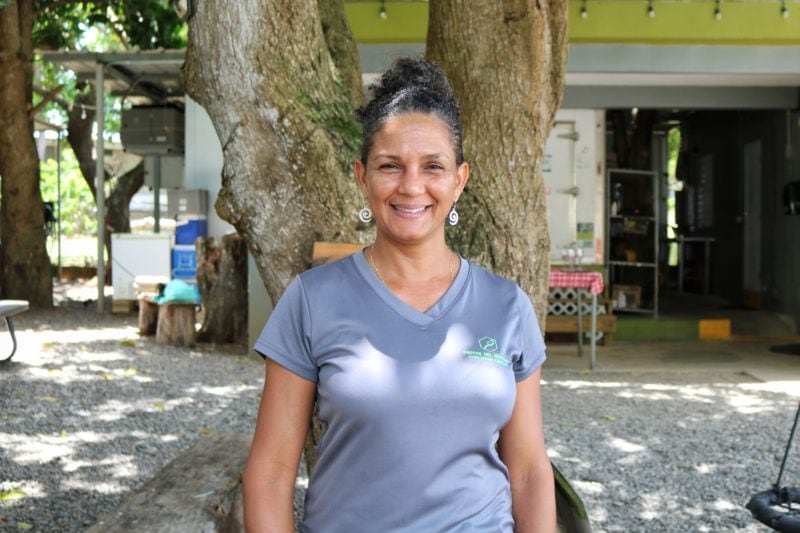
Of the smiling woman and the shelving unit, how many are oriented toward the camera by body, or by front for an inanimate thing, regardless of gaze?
2

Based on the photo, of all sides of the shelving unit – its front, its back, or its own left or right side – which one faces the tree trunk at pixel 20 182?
right

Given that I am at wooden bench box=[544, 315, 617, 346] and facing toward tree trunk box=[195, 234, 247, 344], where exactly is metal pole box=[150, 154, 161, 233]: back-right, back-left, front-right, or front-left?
front-right

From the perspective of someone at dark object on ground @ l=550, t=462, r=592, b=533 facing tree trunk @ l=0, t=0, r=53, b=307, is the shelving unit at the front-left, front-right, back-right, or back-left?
front-right

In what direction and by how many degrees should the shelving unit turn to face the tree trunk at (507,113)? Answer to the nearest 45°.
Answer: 0° — it already faces it

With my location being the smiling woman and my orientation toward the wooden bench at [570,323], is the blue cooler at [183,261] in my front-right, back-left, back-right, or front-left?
front-left

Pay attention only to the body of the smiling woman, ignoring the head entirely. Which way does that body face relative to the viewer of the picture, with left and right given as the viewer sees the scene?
facing the viewer

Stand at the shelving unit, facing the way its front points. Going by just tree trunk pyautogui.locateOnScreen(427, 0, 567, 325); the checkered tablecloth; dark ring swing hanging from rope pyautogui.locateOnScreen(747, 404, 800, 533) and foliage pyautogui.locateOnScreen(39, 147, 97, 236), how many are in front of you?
3

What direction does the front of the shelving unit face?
toward the camera

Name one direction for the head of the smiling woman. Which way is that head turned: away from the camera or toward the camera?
toward the camera

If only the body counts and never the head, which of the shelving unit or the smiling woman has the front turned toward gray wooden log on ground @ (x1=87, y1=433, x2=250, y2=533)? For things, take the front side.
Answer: the shelving unit

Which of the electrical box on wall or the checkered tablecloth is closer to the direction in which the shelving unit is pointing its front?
the checkered tablecloth

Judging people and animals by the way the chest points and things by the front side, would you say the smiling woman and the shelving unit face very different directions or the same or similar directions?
same or similar directions

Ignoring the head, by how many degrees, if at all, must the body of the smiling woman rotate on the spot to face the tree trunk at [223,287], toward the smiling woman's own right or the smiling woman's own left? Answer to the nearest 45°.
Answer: approximately 180°

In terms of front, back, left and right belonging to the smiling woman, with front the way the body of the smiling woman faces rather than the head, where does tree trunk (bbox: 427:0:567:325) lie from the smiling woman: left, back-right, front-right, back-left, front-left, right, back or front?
back
